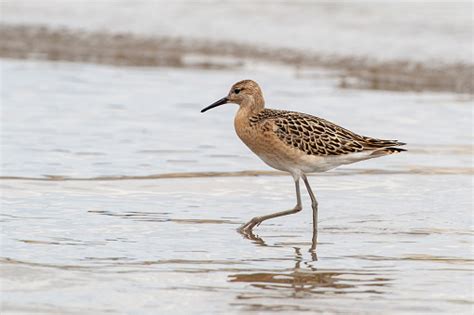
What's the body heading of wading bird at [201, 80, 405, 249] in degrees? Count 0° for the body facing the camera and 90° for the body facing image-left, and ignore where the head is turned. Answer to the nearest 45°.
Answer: approximately 90°
